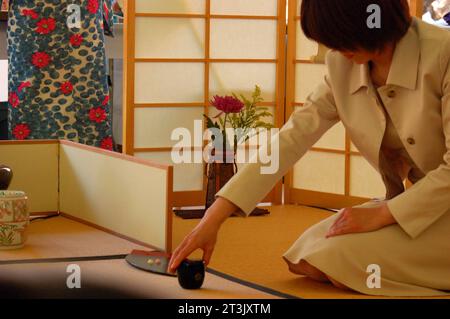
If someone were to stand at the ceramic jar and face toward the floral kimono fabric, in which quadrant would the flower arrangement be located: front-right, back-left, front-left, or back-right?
front-right

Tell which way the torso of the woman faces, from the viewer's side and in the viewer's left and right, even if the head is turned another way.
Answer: facing the viewer and to the left of the viewer

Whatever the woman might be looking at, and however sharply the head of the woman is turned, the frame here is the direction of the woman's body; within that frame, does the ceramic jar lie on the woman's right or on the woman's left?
on the woman's right

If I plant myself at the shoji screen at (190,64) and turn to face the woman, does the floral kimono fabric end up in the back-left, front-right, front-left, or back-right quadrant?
back-right

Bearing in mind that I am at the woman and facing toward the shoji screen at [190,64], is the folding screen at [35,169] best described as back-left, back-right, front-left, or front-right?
front-left

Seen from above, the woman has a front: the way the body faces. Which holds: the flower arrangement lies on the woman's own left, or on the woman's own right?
on the woman's own right

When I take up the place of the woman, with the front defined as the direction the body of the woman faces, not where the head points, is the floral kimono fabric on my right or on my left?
on my right

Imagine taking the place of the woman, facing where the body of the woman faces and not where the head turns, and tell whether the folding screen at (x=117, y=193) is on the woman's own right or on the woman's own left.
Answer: on the woman's own right

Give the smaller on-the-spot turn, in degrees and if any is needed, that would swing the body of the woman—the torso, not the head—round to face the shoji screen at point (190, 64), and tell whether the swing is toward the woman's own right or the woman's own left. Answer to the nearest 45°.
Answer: approximately 90° to the woman's own right

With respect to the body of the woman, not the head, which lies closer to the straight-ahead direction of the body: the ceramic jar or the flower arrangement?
the ceramic jar

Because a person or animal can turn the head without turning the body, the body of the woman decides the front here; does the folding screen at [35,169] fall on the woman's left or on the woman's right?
on the woman's right
